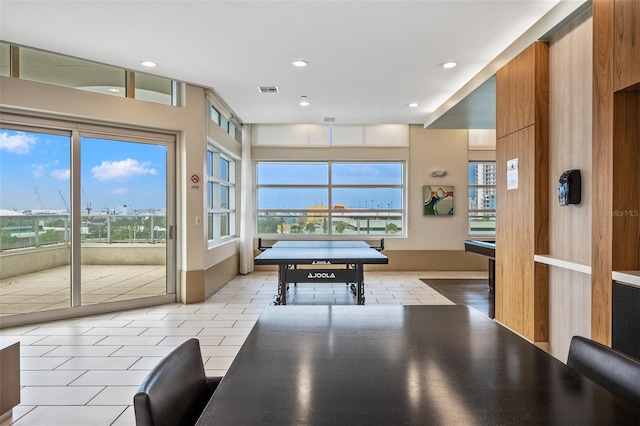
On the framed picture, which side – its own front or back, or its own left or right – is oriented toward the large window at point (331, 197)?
right

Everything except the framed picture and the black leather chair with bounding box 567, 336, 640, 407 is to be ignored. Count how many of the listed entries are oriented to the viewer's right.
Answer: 0

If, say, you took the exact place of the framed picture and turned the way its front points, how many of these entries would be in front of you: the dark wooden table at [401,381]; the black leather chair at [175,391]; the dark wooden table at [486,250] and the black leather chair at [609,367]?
4

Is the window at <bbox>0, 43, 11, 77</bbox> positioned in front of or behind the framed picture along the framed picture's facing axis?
in front

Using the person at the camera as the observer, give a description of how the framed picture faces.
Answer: facing the viewer

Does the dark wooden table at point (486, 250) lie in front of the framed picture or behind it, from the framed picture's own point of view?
in front

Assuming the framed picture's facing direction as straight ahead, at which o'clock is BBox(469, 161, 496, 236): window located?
The window is roughly at 8 o'clock from the framed picture.

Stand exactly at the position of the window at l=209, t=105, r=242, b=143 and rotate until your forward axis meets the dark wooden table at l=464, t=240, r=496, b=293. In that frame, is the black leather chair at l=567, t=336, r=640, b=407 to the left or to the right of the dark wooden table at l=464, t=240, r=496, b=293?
right

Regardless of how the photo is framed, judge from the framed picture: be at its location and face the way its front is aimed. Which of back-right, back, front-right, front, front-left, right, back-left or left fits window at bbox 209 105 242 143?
front-right
